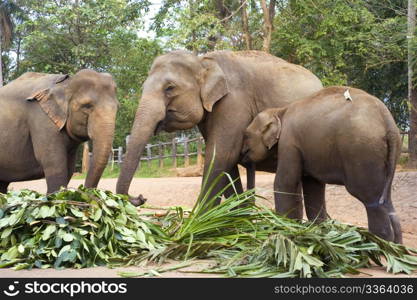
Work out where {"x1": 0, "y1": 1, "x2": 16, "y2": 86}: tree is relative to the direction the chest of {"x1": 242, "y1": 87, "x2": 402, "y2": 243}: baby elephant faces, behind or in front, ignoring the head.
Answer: in front

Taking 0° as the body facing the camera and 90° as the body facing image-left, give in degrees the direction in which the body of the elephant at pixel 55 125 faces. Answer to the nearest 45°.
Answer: approximately 315°

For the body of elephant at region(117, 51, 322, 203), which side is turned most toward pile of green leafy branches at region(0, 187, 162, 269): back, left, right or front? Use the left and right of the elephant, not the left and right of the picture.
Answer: front

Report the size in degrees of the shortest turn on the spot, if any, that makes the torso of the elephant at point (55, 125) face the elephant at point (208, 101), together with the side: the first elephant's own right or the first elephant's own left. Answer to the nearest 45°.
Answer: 0° — it already faces it

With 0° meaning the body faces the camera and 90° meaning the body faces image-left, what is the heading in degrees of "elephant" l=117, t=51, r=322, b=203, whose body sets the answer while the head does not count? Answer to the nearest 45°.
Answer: approximately 45°

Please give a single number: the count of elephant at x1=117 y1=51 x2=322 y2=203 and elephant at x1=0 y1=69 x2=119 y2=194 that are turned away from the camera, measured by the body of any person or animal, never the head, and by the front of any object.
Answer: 0

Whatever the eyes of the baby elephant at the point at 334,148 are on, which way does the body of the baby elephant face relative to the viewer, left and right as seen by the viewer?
facing away from the viewer and to the left of the viewer

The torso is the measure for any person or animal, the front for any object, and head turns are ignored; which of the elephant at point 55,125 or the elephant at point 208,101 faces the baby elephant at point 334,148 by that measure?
the elephant at point 55,125

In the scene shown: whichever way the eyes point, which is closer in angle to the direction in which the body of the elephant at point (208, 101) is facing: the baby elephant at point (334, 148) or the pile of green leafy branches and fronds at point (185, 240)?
the pile of green leafy branches and fronds

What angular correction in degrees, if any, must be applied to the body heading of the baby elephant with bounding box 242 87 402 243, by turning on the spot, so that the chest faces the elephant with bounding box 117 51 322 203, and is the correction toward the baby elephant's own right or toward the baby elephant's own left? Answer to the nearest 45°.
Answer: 0° — it already faces it

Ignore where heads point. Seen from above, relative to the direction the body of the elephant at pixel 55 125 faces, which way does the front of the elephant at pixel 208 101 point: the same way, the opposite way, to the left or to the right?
to the right
